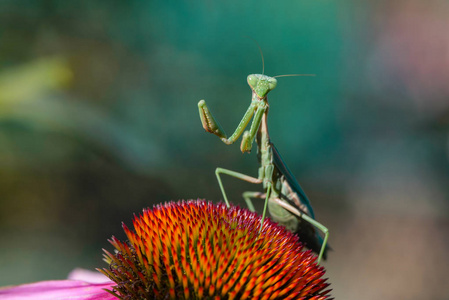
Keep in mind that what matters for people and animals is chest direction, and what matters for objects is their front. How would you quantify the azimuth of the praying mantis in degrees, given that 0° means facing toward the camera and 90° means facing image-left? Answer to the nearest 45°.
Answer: approximately 45°
